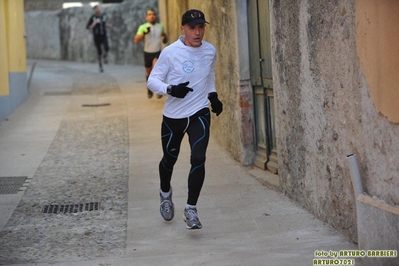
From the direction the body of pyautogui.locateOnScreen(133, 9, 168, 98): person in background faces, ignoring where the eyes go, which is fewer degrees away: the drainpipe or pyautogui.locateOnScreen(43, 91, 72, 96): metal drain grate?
the drainpipe

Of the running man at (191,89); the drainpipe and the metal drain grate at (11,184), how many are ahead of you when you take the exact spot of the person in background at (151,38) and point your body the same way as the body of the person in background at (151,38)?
3

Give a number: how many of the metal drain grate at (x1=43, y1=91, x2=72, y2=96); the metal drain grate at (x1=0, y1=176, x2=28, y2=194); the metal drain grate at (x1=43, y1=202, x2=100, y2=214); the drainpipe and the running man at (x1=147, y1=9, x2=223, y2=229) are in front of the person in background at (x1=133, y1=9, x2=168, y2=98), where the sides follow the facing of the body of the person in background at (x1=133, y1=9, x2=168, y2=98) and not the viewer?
4

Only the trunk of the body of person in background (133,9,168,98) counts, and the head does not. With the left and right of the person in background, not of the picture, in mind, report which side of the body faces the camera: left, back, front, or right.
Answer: front

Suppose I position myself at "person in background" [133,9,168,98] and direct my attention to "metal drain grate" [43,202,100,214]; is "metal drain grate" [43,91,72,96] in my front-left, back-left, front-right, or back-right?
back-right

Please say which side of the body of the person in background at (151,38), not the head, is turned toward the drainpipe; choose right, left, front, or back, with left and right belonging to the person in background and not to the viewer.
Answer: front

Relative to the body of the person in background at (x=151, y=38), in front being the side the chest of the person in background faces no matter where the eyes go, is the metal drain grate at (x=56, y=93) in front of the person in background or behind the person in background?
behind

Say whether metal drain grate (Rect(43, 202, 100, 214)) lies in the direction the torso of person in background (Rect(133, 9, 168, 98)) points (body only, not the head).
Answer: yes

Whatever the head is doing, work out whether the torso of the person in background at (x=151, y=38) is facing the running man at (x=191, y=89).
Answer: yes

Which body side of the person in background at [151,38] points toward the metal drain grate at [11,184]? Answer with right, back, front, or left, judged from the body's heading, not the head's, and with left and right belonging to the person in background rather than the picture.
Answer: front
